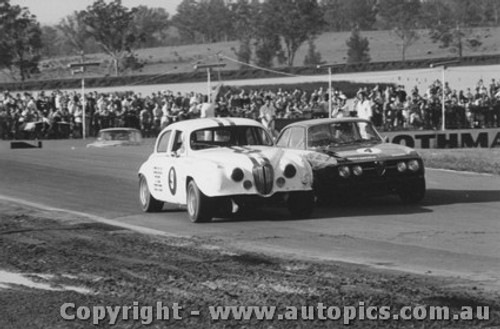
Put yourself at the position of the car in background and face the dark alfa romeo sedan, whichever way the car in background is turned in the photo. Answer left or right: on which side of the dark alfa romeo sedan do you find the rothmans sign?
left

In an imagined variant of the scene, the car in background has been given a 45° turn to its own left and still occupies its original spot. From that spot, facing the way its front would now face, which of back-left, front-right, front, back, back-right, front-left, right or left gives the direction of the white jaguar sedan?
front-left

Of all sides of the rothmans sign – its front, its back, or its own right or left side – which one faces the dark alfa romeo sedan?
front

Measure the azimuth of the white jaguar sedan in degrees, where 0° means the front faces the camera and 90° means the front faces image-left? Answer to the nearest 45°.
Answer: approximately 315°

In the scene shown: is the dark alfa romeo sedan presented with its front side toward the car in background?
no

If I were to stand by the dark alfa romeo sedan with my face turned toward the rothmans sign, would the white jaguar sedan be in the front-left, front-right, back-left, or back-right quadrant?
back-left

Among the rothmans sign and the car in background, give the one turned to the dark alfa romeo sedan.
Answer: the rothmans sign

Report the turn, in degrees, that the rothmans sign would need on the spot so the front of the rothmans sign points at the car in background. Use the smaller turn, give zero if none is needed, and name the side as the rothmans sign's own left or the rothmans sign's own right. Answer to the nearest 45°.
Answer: approximately 90° to the rothmans sign's own right

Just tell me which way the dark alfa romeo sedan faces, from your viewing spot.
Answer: facing the viewer and to the right of the viewer

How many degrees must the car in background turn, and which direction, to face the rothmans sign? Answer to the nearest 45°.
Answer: approximately 135° to its left

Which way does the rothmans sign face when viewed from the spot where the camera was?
facing the viewer

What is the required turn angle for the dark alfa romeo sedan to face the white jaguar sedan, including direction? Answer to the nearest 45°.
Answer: approximately 90° to its right

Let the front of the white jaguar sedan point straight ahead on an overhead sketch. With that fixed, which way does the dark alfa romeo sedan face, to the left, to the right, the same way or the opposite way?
the same way

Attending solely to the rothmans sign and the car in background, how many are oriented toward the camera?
1
